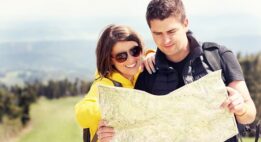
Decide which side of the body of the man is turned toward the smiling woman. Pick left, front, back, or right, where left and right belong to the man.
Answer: right

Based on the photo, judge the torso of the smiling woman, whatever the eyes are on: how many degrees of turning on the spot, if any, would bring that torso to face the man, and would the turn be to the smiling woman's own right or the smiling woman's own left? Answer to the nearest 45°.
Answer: approximately 45° to the smiling woman's own left

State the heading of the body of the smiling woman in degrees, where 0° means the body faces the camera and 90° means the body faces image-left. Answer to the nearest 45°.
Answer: approximately 315°

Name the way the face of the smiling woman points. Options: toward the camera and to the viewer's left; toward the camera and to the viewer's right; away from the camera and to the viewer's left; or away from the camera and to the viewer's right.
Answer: toward the camera and to the viewer's right
